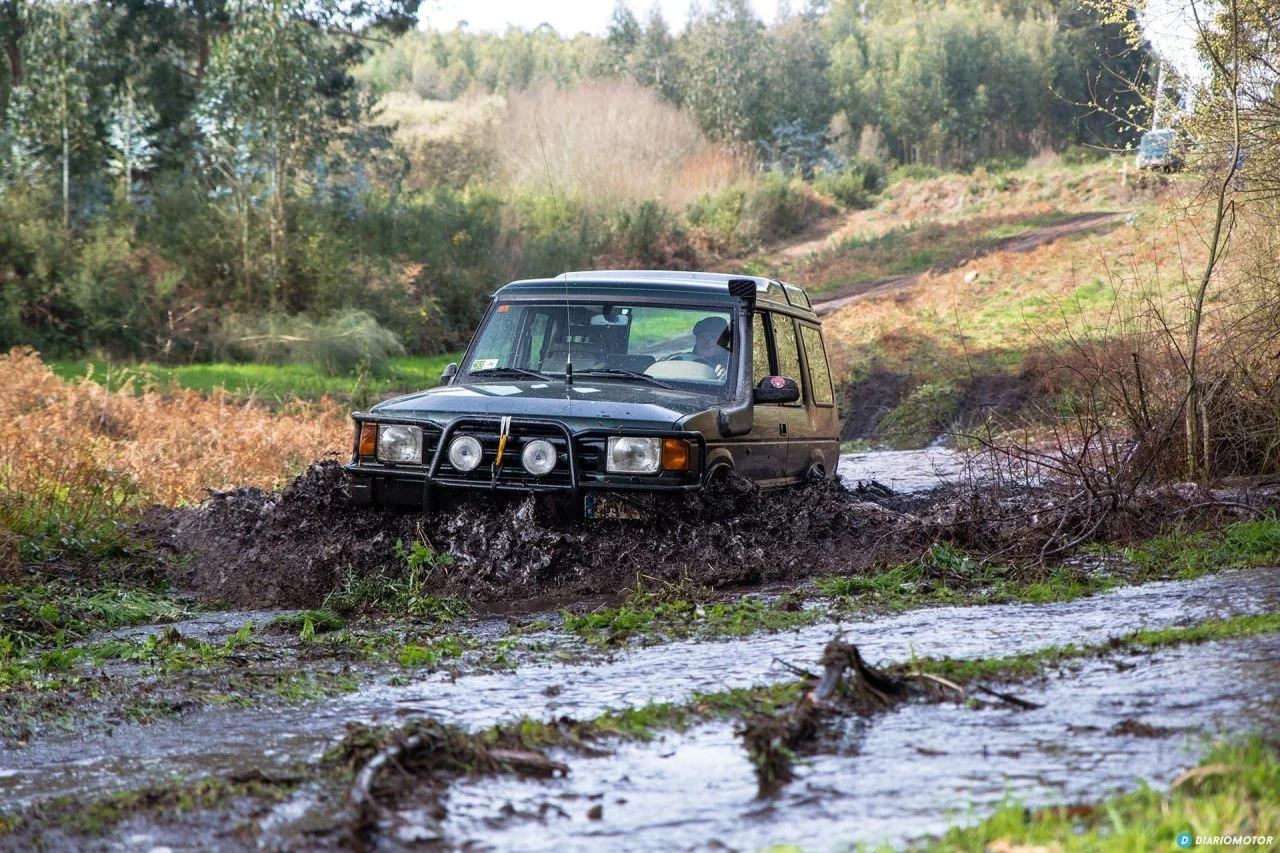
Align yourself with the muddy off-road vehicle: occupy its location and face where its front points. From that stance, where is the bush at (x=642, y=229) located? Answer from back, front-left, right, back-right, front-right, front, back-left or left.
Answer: back-right

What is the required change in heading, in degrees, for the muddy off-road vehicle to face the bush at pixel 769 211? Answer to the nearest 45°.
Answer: approximately 135° to its right

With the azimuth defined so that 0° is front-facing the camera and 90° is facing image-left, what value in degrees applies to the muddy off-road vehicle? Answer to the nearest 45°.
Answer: approximately 45°

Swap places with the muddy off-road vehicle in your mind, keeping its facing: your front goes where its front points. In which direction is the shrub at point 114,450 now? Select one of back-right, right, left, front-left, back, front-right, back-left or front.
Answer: right

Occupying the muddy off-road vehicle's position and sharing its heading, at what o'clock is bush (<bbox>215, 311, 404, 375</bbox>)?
The bush is roughly at 4 o'clock from the muddy off-road vehicle.

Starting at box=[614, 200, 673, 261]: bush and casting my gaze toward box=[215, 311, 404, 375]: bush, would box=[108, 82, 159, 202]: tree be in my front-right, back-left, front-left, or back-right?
front-right

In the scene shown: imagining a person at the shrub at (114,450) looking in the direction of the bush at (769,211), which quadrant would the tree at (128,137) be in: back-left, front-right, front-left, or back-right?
front-left

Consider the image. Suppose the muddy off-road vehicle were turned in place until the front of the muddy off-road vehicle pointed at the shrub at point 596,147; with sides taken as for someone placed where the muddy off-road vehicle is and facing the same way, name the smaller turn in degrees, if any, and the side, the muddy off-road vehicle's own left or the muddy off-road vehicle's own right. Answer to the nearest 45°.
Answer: approximately 135° to the muddy off-road vehicle's own right
